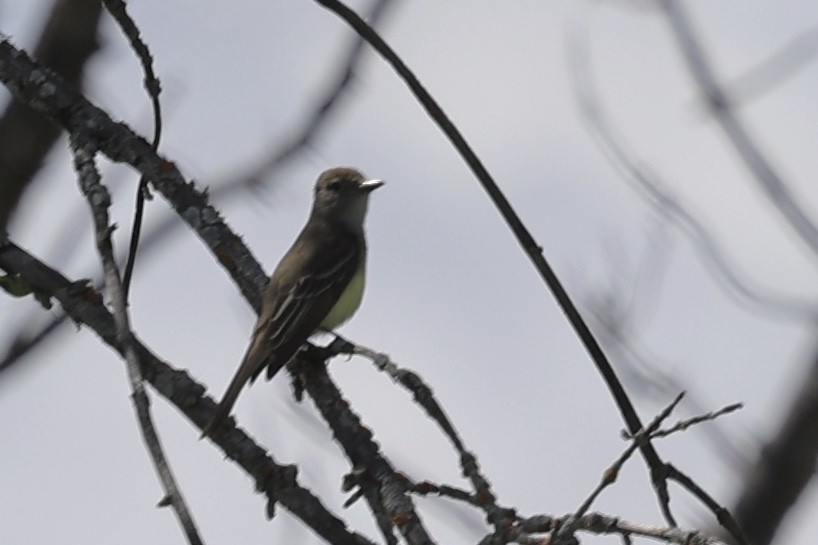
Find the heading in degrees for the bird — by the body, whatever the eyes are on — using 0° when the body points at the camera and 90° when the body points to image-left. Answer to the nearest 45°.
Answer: approximately 270°

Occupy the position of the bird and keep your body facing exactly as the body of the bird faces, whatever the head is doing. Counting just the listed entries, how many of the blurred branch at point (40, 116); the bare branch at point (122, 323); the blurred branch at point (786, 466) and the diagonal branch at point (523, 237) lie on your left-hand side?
0

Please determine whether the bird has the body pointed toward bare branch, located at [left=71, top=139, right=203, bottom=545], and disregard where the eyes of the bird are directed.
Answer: no

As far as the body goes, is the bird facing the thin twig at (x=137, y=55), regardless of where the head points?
no
